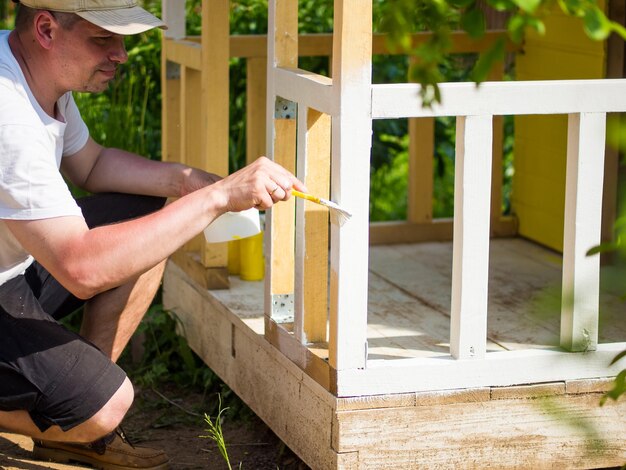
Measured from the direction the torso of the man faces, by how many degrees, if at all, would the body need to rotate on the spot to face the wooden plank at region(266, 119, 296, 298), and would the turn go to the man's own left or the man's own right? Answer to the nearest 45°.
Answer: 0° — they already face it

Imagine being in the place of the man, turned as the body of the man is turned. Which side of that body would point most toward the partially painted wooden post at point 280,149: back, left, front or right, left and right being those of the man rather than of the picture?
front

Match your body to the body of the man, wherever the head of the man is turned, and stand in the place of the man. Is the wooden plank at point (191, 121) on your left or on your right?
on your left

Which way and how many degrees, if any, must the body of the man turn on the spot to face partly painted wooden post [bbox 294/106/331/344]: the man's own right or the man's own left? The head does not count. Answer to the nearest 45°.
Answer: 0° — they already face it

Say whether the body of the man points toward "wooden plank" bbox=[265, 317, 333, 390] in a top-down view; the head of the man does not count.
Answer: yes

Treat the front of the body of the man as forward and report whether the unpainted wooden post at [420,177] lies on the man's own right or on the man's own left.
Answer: on the man's own left

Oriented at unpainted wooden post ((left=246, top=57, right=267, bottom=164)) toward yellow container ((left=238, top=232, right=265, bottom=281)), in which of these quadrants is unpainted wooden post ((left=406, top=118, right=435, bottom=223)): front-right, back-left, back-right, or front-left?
back-left

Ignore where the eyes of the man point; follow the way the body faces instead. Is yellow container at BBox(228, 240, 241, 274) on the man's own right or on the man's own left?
on the man's own left

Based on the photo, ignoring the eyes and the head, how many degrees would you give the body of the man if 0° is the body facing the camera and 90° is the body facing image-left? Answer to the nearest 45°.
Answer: approximately 270°

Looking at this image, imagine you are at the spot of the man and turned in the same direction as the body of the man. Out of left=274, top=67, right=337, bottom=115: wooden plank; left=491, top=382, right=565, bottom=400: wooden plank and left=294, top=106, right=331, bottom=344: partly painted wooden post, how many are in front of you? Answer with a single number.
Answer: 3

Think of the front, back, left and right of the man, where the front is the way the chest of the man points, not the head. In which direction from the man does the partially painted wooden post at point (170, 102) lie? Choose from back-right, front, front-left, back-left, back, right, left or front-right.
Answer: left

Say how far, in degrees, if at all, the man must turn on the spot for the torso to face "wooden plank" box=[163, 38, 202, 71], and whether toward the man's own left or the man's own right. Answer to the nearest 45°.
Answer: approximately 90° to the man's own left

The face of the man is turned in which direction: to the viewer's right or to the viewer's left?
to the viewer's right

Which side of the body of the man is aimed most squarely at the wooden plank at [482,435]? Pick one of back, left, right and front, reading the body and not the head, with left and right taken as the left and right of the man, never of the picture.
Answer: front
